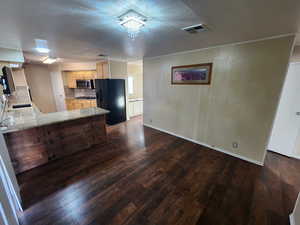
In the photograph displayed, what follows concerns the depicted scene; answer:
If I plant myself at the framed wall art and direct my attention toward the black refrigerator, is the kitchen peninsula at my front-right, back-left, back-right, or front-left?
front-left

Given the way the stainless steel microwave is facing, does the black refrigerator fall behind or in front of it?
in front

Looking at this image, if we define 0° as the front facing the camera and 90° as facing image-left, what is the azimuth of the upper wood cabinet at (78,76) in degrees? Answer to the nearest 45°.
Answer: approximately 0°

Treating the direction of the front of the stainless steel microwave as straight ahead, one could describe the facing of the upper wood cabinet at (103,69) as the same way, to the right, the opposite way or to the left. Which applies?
the same way

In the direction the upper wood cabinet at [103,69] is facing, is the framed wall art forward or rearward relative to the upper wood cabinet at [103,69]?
forward

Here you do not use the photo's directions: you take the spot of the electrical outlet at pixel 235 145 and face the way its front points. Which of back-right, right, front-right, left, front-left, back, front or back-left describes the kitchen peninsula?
front-right

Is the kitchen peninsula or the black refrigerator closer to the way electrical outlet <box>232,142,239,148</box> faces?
the kitchen peninsula

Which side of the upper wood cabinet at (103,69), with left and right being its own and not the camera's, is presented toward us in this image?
front

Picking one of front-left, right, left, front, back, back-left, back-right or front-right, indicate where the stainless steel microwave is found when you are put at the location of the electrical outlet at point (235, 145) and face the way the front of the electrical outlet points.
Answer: right

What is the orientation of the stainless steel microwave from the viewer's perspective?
toward the camera

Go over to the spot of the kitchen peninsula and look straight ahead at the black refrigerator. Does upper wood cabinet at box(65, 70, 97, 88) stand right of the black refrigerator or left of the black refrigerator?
left

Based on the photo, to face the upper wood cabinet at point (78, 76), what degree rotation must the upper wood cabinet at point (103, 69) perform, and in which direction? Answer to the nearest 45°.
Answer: approximately 135° to its right

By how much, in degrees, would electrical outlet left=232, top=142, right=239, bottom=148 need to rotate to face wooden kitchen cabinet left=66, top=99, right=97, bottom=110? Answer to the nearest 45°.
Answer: approximately 90° to its right
